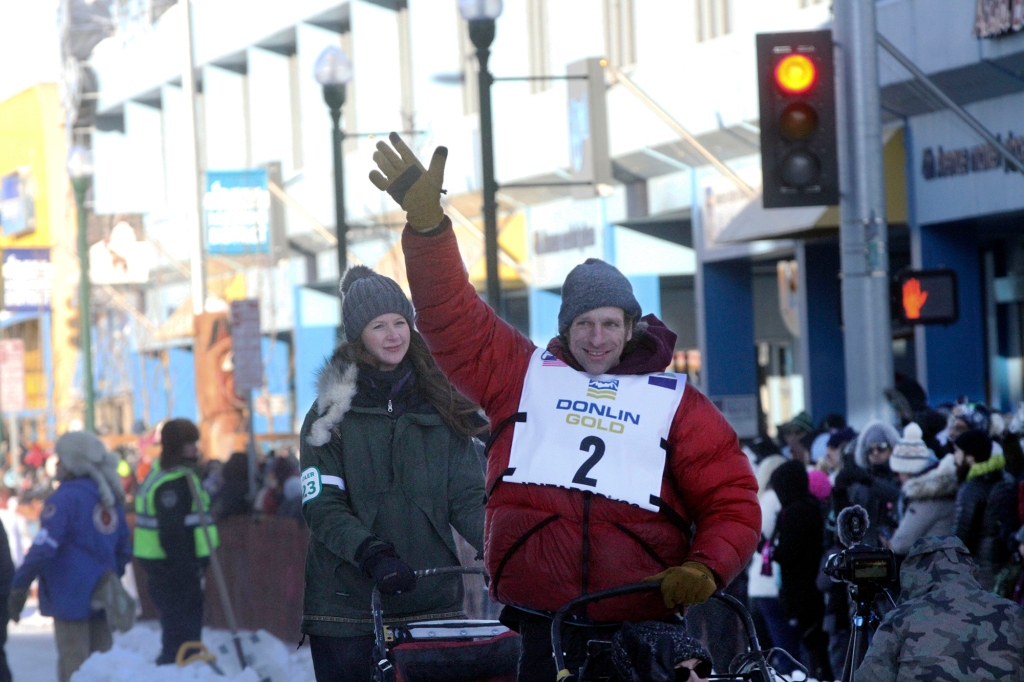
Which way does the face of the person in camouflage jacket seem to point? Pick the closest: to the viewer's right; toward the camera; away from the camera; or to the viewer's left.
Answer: away from the camera

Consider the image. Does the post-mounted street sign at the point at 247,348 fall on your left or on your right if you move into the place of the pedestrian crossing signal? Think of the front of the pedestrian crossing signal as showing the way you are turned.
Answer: on your right

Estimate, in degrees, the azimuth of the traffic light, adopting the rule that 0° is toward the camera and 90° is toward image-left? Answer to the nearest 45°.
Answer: approximately 0°

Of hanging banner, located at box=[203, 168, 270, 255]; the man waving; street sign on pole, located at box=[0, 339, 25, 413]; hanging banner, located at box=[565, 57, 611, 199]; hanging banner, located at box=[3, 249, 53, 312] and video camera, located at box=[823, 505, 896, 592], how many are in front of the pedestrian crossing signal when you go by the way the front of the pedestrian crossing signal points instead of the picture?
2

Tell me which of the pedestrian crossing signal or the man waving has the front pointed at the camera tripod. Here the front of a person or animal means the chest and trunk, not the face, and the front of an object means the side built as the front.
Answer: the pedestrian crossing signal

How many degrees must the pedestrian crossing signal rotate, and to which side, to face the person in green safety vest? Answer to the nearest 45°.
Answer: approximately 90° to its right

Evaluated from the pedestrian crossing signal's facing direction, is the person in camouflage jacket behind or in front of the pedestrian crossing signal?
in front
